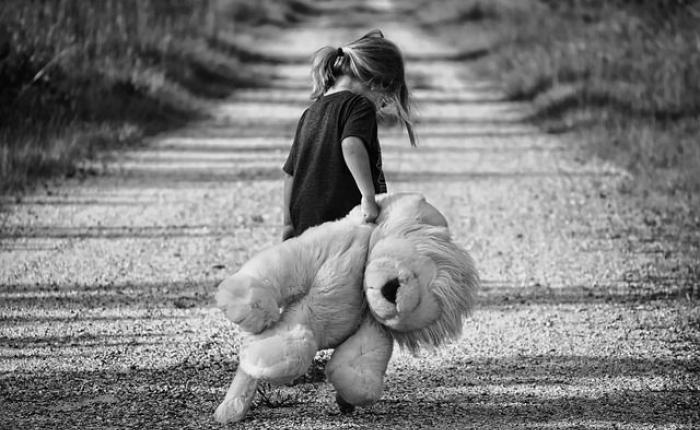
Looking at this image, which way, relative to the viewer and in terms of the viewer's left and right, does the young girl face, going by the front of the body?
facing away from the viewer and to the right of the viewer

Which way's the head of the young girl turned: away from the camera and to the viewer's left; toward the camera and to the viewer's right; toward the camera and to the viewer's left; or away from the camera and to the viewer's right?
away from the camera and to the viewer's right
